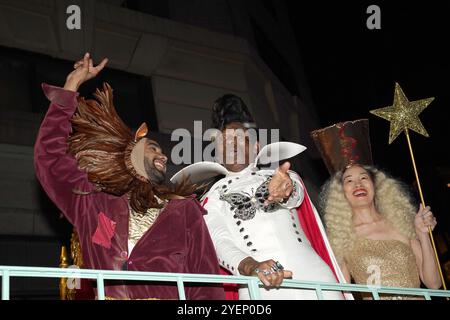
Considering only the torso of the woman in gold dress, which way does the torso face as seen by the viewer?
toward the camera

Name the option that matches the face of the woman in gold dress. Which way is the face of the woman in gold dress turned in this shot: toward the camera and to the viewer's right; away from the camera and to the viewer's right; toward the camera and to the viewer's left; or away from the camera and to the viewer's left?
toward the camera and to the viewer's left

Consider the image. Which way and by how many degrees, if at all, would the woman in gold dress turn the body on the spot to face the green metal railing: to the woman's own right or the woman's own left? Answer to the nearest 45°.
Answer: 0° — they already face it
